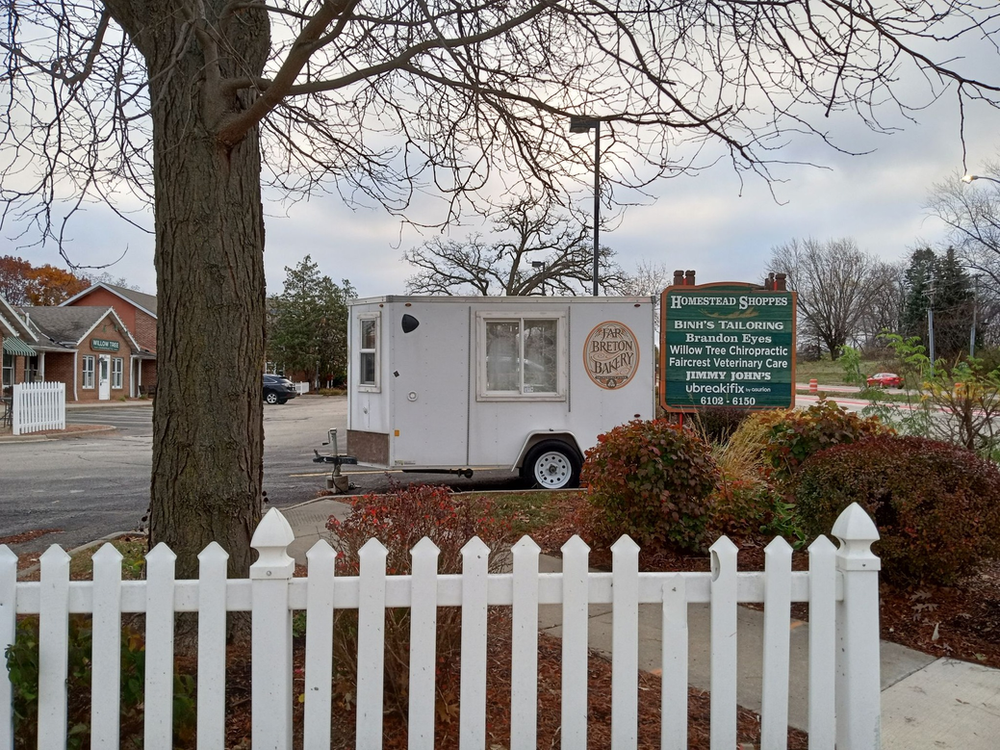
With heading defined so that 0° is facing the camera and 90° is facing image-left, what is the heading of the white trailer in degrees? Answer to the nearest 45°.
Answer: approximately 90°

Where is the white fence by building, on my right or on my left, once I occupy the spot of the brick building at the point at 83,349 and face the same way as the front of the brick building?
on my right

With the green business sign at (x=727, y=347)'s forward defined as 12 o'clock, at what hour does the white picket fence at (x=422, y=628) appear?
The white picket fence is roughly at 12 o'clock from the green business sign.

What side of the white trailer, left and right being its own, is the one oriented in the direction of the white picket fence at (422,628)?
left

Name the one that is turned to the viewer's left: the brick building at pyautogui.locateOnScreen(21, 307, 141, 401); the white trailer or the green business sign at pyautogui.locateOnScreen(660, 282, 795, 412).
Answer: the white trailer

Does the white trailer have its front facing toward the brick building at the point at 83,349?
no

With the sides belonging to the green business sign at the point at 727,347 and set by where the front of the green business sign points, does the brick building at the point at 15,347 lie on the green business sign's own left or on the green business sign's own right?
on the green business sign's own right

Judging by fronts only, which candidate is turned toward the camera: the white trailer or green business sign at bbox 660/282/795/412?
the green business sign

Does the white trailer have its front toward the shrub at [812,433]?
no

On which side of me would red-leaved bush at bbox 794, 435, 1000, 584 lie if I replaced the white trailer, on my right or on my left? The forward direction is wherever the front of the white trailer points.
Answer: on my left

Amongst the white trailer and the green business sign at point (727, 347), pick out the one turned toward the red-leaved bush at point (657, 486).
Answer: the green business sign

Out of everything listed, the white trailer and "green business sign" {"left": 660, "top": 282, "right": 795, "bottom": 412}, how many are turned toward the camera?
1

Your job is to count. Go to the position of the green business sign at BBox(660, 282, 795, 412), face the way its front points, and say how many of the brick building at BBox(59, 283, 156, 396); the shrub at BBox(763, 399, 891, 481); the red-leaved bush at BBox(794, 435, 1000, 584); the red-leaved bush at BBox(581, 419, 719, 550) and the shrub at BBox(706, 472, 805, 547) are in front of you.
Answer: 4

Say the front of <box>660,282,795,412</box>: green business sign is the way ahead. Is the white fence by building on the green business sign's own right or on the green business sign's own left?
on the green business sign's own right

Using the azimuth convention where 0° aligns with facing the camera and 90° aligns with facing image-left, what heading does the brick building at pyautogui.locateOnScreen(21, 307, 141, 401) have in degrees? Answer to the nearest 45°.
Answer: approximately 315°

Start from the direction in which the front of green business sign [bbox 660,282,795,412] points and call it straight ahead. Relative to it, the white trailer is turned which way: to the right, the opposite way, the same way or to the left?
to the right

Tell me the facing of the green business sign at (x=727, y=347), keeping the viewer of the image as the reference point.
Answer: facing the viewer
